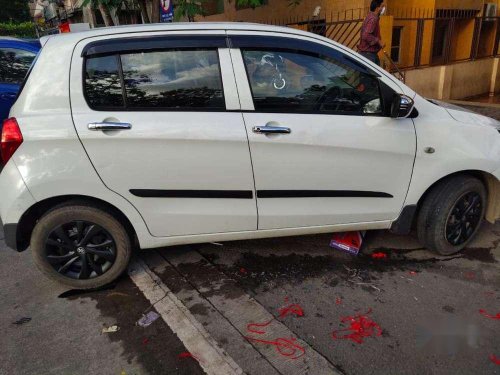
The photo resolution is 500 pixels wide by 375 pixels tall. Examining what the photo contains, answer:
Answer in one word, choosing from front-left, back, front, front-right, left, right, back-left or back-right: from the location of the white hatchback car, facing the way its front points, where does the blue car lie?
back-left

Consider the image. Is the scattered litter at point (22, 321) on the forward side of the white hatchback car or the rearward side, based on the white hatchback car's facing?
on the rearward side

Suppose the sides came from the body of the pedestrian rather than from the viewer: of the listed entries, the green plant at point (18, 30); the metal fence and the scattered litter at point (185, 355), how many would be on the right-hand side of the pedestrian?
1

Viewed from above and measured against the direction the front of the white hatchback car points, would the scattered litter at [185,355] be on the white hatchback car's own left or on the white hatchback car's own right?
on the white hatchback car's own right

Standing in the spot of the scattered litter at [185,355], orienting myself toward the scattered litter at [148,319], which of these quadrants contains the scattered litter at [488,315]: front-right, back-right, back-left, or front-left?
back-right

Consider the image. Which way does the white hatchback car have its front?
to the viewer's right
